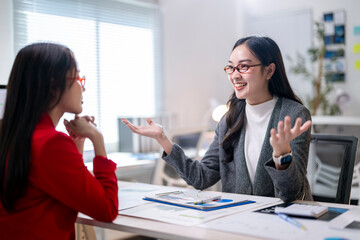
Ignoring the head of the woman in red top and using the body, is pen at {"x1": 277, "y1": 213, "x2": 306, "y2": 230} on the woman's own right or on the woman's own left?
on the woman's own right

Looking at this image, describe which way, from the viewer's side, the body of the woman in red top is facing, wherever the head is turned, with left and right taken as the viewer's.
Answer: facing away from the viewer and to the right of the viewer

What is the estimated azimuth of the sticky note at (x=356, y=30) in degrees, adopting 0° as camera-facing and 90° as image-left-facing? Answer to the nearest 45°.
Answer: approximately 0°

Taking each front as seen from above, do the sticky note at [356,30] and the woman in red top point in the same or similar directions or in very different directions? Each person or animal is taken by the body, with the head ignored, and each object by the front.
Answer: very different directions

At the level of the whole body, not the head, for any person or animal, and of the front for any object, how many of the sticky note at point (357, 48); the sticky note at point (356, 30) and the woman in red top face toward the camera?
2

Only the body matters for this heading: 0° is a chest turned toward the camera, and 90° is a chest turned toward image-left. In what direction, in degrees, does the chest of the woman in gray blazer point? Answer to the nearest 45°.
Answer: approximately 45°

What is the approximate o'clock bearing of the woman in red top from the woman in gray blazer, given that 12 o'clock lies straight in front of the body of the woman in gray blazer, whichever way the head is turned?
The woman in red top is roughly at 12 o'clock from the woman in gray blazer.

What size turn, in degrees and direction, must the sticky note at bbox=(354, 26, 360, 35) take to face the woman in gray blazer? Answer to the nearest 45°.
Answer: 0° — it already faces them

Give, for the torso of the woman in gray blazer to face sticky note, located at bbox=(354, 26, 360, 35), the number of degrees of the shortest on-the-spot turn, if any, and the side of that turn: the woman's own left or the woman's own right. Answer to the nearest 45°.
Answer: approximately 180°

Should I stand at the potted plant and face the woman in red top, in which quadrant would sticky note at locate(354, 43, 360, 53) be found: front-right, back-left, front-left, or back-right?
back-left
